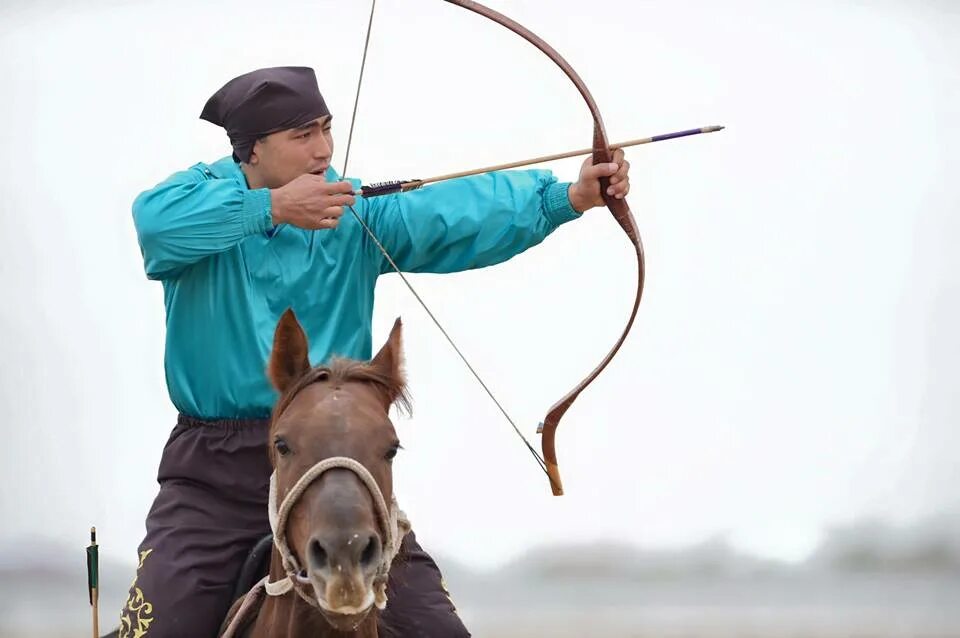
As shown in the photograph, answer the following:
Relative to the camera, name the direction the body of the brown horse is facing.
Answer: toward the camera

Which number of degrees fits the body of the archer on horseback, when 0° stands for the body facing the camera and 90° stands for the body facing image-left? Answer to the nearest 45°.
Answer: approximately 315°
